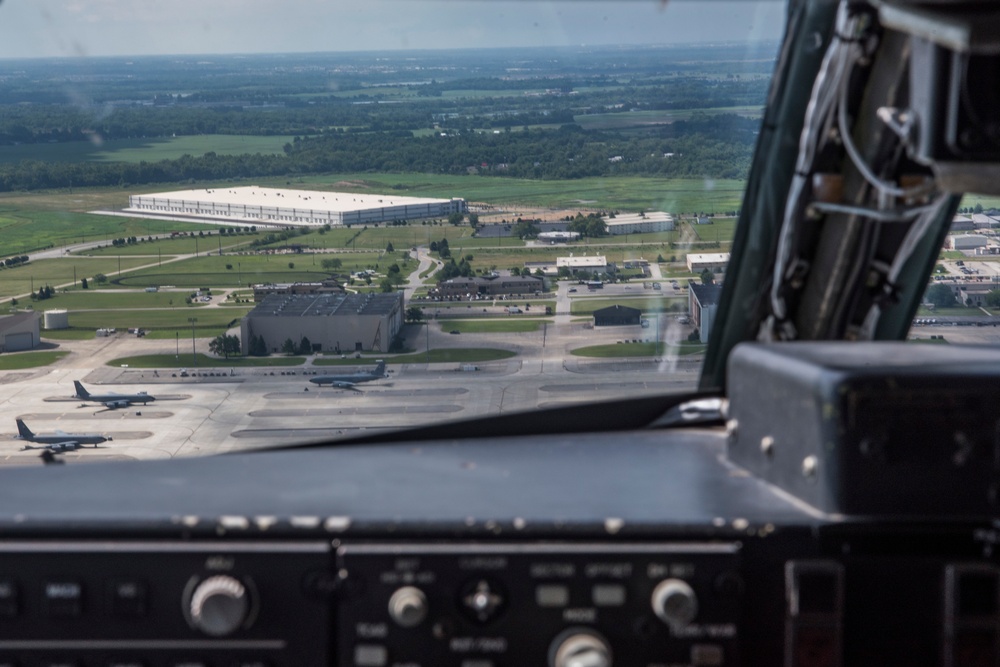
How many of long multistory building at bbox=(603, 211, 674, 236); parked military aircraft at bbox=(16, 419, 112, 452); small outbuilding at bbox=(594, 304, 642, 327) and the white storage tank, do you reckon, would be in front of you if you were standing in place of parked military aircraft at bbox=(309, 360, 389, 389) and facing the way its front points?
2

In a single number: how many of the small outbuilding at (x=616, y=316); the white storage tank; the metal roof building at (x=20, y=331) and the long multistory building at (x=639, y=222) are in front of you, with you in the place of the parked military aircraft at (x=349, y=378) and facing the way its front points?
2

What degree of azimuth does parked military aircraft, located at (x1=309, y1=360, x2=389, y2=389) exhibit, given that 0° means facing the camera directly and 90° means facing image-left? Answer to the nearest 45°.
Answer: approximately 90°

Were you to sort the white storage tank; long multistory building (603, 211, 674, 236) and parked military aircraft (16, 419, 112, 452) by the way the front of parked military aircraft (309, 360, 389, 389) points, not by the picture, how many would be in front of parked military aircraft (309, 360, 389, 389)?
2

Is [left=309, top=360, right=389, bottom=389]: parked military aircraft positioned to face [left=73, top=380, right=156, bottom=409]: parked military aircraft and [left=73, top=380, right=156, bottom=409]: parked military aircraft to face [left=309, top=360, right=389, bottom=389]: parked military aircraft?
yes

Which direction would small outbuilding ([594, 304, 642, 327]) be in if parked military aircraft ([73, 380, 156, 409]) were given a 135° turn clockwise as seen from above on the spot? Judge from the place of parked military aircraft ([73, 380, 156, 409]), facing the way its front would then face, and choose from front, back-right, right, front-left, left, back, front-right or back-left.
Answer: back-left

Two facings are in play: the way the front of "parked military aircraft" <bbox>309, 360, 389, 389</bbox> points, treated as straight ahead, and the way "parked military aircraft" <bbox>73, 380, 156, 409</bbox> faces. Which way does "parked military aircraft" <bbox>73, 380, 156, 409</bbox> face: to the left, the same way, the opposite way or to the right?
the opposite way

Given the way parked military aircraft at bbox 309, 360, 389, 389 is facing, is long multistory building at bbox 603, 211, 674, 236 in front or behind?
behind

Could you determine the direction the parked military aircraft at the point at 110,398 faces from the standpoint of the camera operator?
facing to the right of the viewer

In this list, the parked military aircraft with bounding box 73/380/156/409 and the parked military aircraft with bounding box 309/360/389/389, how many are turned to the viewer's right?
1

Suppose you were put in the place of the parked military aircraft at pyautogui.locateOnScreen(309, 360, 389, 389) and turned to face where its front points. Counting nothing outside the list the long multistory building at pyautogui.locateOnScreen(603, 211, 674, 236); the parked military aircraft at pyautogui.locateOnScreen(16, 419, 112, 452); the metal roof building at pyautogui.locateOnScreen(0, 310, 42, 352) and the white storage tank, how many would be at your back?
1
